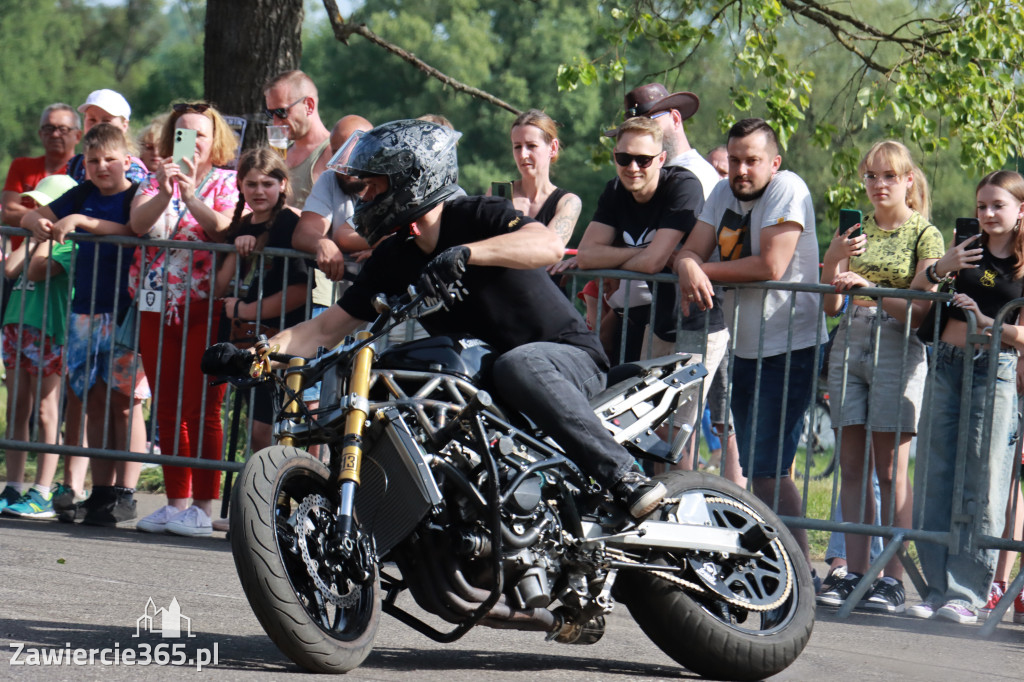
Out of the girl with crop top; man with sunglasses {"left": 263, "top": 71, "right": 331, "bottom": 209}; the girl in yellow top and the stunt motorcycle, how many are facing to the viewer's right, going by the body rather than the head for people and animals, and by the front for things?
0

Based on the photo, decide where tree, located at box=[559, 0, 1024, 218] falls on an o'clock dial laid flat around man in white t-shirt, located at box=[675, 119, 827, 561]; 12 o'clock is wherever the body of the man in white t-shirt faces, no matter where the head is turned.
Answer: The tree is roughly at 5 o'clock from the man in white t-shirt.

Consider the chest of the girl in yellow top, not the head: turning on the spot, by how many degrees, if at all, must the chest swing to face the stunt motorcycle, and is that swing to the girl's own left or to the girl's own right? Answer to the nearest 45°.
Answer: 0° — they already face it

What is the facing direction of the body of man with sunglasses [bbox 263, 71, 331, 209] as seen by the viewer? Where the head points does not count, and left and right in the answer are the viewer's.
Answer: facing the viewer and to the left of the viewer

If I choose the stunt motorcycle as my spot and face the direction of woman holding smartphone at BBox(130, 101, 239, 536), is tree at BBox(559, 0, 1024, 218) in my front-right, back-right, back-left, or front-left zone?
front-right

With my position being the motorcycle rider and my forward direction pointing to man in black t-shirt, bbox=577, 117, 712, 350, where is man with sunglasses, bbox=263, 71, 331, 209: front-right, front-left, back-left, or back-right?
front-left

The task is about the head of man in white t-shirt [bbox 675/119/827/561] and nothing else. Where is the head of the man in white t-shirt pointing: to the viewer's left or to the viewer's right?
to the viewer's left

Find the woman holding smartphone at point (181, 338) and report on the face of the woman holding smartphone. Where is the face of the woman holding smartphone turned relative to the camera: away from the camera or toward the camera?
toward the camera

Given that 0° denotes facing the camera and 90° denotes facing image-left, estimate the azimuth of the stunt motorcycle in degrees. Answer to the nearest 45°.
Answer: approximately 45°

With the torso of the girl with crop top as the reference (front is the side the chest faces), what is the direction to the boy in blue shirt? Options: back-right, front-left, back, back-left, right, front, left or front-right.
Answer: front-right

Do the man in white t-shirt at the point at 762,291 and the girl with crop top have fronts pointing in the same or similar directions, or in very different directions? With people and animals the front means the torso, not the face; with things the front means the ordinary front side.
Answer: same or similar directions

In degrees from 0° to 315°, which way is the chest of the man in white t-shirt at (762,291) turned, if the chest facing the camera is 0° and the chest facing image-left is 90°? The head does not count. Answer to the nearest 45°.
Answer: approximately 45°

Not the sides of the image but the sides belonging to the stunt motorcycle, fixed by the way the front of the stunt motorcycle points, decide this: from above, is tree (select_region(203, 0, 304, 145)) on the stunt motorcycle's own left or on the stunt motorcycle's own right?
on the stunt motorcycle's own right
